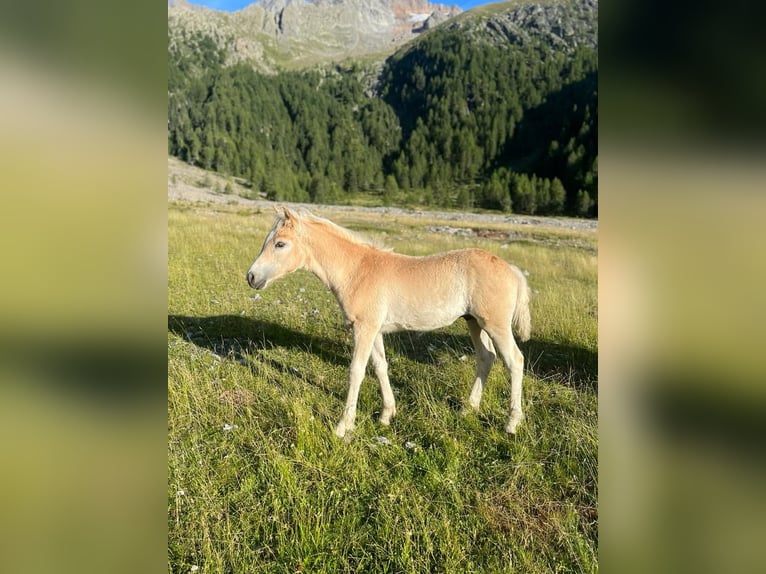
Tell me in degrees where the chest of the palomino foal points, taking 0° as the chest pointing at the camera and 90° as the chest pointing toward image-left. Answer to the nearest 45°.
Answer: approximately 90°
